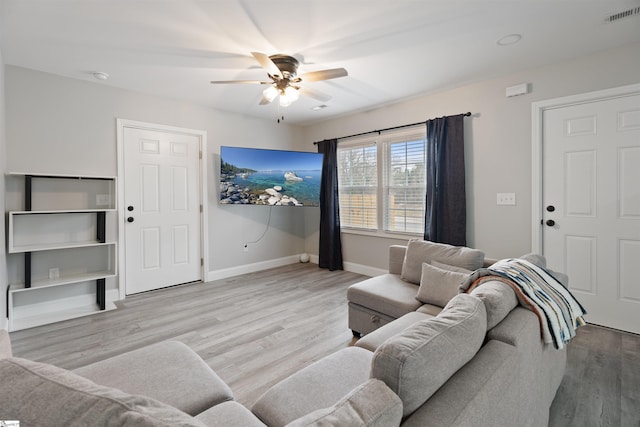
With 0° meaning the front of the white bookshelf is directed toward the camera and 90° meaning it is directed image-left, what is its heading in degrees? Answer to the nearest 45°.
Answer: approximately 315°

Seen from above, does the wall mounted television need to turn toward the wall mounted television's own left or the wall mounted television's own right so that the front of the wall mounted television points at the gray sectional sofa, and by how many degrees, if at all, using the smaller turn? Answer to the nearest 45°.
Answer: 0° — it already faces it

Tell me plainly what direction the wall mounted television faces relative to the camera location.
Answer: facing the viewer

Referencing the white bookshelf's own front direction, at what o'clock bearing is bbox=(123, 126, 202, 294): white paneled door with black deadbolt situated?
The white paneled door with black deadbolt is roughly at 10 o'clock from the white bookshelf.

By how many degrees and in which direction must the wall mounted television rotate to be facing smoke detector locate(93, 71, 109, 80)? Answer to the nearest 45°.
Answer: approximately 45° to its right

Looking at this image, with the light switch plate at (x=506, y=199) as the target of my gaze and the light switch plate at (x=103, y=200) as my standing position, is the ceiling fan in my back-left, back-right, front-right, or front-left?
front-right

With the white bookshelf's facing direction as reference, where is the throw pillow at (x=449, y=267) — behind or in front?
in front

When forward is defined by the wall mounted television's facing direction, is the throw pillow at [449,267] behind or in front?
in front

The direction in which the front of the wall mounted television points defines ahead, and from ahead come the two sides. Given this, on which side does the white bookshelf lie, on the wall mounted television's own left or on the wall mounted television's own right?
on the wall mounted television's own right

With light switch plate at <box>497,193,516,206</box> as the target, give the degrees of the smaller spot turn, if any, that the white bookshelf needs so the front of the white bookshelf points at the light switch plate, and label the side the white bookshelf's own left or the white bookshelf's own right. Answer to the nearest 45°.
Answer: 0° — it already faces it

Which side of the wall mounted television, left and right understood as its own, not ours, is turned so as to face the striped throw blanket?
front

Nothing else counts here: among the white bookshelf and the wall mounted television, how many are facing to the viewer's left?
0
